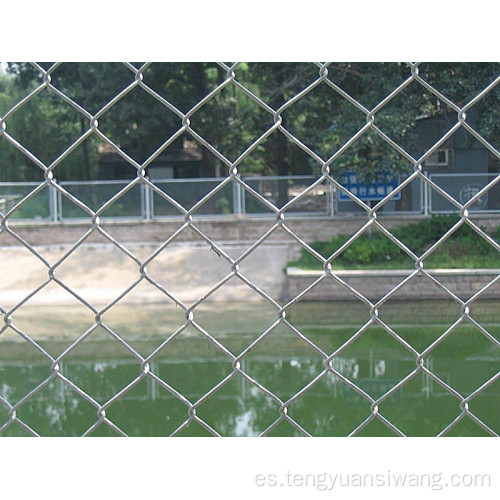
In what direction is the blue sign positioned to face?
toward the camera
